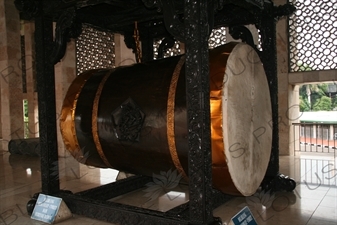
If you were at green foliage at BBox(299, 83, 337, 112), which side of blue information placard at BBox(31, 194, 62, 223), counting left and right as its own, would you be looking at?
back

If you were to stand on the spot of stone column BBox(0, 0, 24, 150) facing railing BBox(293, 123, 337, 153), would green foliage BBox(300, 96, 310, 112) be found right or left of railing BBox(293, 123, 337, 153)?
left

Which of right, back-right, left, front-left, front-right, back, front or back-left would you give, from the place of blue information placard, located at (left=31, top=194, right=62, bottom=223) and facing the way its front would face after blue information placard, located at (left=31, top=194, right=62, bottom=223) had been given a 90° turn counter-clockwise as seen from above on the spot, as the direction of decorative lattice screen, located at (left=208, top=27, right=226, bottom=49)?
left

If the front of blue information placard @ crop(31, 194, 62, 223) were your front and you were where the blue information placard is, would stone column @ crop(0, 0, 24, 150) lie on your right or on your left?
on your right

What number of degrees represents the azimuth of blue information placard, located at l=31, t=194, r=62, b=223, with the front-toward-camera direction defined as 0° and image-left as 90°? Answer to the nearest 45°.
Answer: approximately 45°

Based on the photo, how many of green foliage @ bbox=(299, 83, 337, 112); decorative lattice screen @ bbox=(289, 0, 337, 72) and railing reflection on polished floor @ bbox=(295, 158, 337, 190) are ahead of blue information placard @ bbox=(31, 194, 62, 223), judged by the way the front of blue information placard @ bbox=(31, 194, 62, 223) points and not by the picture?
0

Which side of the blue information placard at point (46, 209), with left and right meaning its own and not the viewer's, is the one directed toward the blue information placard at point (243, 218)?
left

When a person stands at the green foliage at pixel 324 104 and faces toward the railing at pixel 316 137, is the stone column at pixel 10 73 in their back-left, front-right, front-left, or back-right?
front-right

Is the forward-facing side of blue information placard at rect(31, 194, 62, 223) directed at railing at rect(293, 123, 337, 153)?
no

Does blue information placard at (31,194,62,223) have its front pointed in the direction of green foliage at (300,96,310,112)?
no

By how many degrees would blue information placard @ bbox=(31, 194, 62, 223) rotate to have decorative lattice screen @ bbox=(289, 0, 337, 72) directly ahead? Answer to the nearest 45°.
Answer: approximately 135° to its left

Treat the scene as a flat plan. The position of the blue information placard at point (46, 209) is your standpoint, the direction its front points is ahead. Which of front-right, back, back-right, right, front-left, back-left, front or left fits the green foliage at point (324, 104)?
back
